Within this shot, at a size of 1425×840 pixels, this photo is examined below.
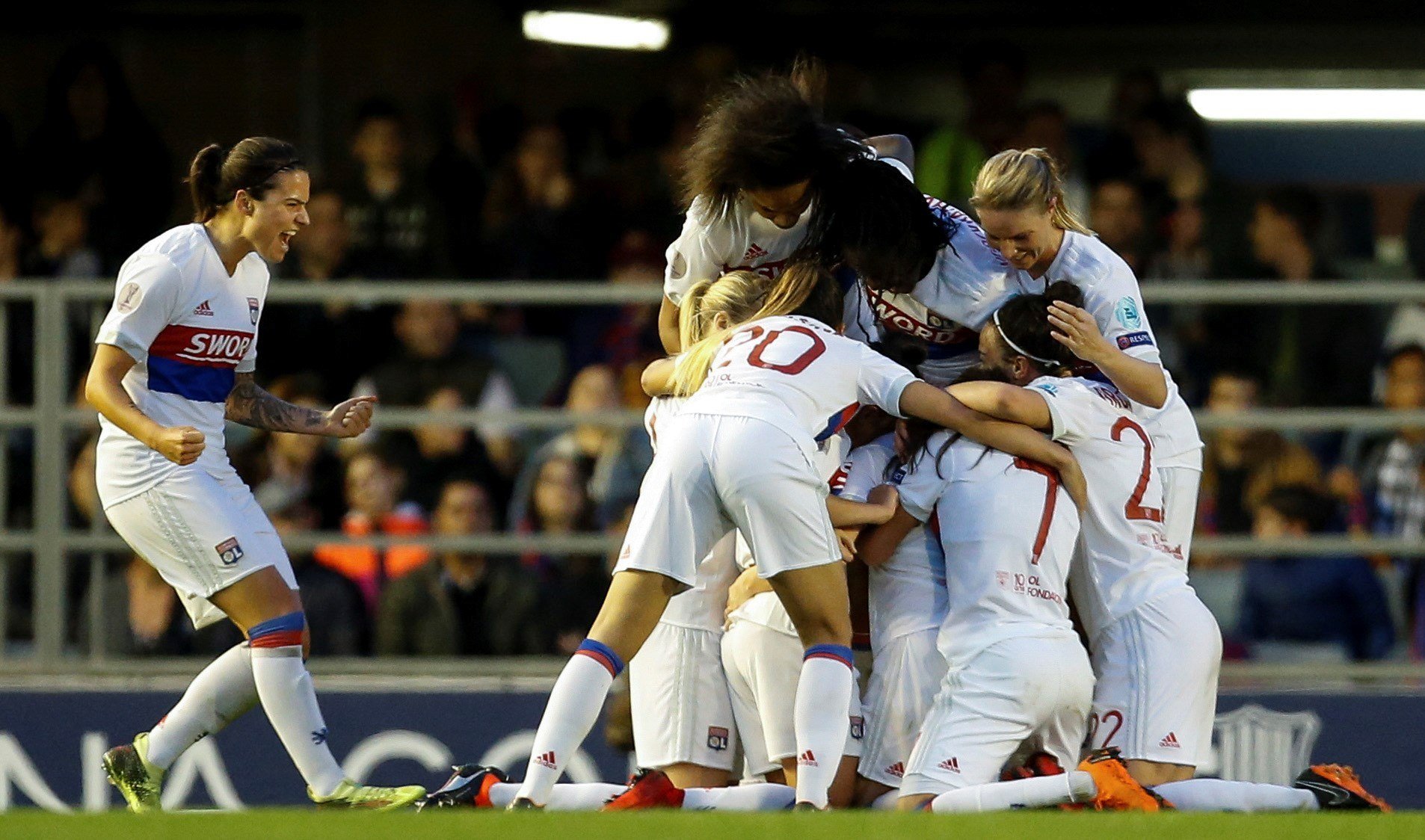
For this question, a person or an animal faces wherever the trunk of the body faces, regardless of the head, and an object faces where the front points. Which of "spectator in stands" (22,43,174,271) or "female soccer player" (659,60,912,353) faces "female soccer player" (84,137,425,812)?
the spectator in stands

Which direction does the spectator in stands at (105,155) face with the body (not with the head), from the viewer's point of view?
toward the camera

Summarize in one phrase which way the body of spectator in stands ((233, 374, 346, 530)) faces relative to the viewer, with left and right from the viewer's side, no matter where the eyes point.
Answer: facing the viewer

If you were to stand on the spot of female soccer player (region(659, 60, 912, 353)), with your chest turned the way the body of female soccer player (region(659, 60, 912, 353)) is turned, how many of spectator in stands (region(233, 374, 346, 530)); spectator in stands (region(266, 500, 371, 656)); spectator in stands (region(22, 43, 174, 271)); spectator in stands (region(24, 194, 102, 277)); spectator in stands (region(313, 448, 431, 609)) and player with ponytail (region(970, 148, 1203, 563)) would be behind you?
5

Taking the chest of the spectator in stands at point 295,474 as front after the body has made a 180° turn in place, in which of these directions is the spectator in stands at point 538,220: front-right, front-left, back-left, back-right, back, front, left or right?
front-right

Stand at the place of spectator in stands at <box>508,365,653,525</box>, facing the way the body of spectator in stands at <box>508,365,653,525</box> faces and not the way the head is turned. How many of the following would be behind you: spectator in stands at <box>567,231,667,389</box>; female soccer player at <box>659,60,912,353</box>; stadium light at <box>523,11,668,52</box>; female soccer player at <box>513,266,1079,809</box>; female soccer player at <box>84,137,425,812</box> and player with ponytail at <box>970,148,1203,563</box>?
2

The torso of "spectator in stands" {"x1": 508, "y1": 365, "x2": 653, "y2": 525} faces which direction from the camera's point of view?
toward the camera

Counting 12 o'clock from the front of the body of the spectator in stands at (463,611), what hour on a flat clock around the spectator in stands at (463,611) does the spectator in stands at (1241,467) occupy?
the spectator in stands at (1241,467) is roughly at 9 o'clock from the spectator in stands at (463,611).

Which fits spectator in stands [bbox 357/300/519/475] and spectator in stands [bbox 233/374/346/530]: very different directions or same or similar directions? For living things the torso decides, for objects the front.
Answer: same or similar directions

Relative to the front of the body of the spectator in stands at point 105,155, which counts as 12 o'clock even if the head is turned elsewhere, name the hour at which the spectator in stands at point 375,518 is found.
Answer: the spectator in stands at point 375,518 is roughly at 11 o'clock from the spectator in stands at point 105,155.
